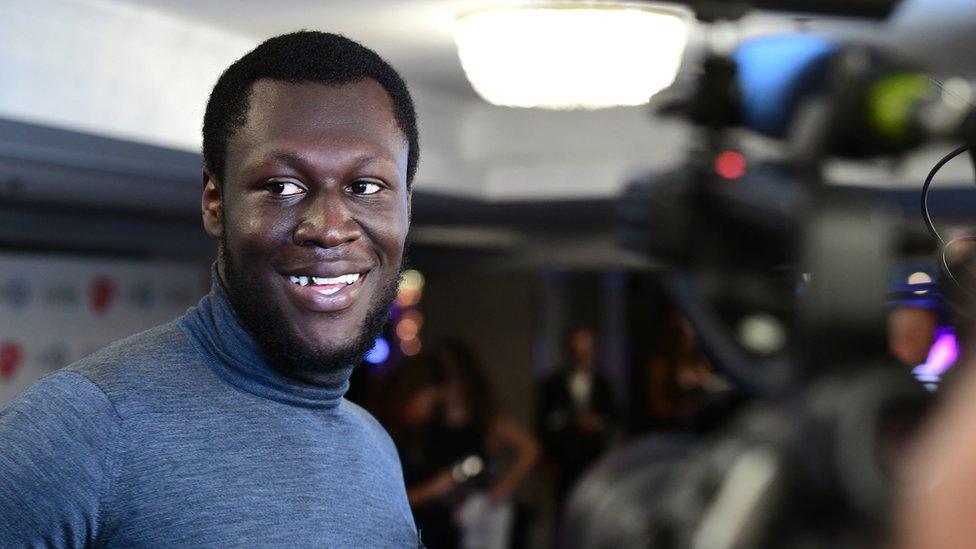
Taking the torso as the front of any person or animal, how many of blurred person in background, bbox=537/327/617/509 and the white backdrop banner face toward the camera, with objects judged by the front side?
2

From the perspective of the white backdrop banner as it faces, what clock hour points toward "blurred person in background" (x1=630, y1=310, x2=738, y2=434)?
The blurred person in background is roughly at 9 o'clock from the white backdrop banner.

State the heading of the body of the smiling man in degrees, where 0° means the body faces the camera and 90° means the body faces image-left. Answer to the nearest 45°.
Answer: approximately 315°

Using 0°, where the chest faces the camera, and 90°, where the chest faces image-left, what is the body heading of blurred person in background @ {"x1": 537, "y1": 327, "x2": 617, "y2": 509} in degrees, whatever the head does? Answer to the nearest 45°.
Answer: approximately 0°

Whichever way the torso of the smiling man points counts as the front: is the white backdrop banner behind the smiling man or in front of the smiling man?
behind

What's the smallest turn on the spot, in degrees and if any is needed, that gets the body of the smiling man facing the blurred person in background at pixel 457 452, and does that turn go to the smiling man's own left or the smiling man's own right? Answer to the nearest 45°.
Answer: approximately 135° to the smiling man's own left

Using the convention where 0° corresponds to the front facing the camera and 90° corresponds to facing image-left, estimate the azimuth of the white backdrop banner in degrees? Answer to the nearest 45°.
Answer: approximately 0°

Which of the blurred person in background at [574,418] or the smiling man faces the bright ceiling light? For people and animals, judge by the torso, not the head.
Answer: the blurred person in background

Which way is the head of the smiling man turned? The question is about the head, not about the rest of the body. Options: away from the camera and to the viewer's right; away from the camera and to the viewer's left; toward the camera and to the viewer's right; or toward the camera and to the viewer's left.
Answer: toward the camera and to the viewer's right
